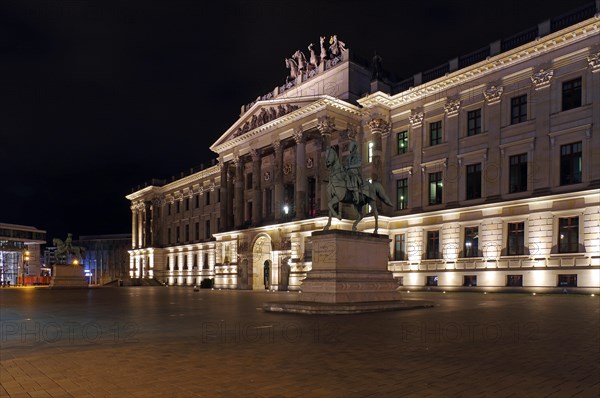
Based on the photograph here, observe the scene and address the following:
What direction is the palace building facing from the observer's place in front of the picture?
facing the viewer and to the left of the viewer

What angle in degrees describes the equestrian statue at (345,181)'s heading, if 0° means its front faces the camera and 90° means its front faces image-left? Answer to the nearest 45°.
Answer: approximately 45°

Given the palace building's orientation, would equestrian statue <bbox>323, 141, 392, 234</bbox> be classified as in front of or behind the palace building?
in front

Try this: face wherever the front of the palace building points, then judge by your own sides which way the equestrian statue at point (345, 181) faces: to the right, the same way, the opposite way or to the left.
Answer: the same way

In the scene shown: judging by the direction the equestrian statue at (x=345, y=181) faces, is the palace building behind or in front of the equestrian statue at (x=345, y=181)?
behind

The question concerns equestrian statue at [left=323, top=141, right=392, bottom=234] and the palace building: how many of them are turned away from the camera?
0
